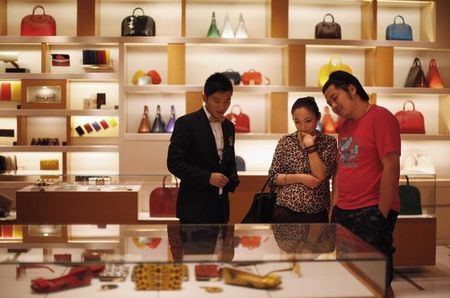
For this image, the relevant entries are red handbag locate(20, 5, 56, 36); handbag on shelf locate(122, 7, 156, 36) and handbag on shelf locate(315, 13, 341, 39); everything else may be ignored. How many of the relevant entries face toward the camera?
3

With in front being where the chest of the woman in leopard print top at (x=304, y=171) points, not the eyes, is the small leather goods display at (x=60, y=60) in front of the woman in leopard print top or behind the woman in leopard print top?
behind

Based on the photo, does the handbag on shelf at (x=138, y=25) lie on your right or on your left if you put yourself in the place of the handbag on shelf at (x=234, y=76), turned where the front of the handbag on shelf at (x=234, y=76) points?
on your right

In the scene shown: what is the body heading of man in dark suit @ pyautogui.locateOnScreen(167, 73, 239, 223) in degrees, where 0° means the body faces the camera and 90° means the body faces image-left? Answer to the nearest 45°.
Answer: approximately 315°

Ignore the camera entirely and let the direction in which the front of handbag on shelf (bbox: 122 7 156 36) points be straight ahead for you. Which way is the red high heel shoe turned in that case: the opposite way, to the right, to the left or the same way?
to the right

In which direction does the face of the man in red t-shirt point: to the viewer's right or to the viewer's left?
to the viewer's left

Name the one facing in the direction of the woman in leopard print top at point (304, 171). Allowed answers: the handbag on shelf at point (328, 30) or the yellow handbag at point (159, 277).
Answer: the handbag on shelf

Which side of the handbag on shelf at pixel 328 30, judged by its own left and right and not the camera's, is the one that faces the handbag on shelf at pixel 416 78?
left

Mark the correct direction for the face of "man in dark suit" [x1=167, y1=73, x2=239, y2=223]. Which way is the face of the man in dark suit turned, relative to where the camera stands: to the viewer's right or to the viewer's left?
to the viewer's right

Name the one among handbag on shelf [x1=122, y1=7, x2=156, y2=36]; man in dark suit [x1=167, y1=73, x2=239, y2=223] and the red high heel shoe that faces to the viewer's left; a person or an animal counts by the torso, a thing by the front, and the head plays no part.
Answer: the red high heel shoe

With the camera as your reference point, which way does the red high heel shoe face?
facing to the left of the viewer

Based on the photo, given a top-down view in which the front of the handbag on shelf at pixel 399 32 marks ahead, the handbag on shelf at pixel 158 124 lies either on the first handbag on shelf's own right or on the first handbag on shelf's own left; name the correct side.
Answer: on the first handbag on shelf's own right
